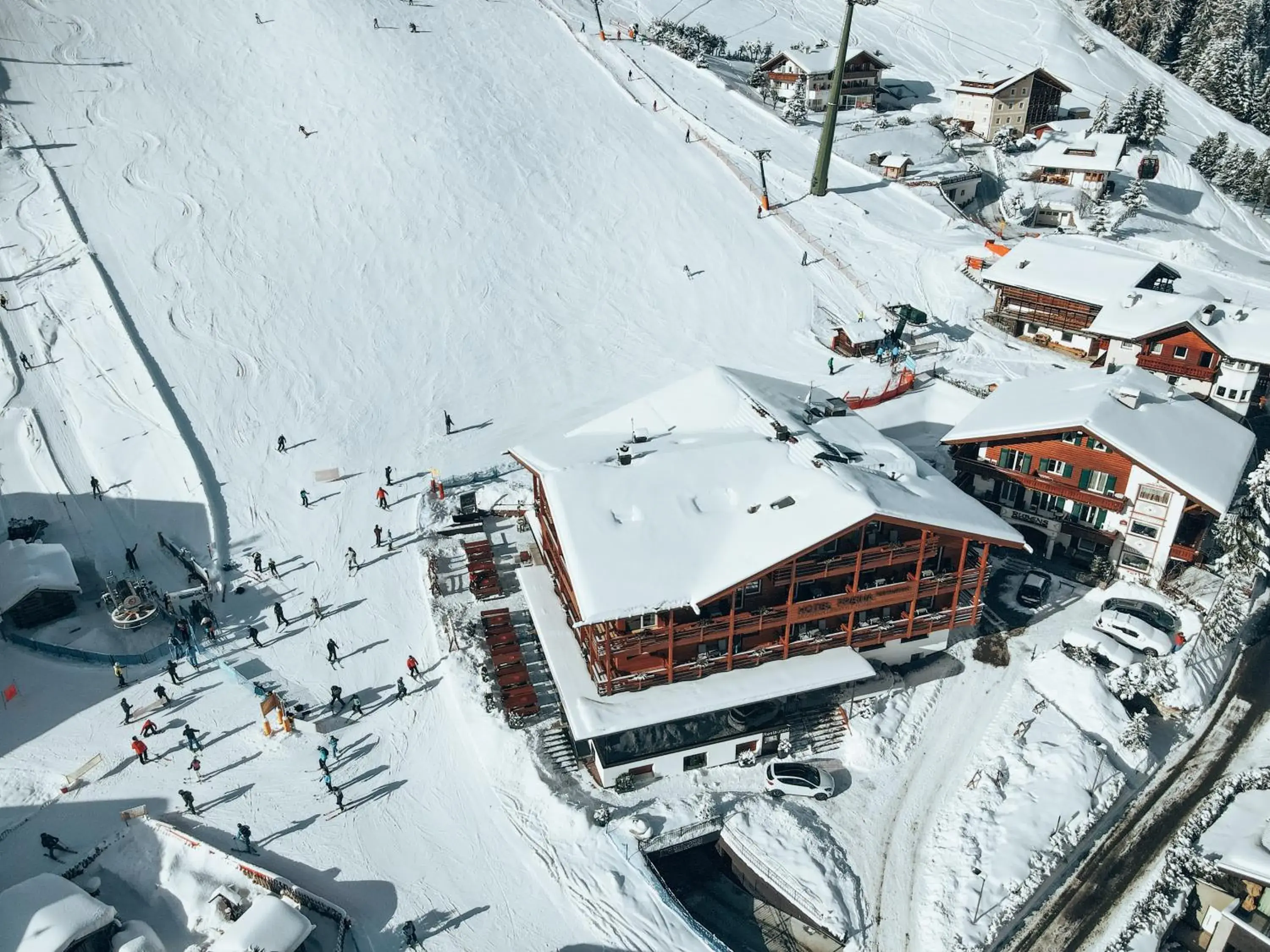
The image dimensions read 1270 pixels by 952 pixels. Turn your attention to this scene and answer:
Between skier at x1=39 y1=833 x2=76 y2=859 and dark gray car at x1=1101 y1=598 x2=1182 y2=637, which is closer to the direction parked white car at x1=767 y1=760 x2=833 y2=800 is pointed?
the dark gray car

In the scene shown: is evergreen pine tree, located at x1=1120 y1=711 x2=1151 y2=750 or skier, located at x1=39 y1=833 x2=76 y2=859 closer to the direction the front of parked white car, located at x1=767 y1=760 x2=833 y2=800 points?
the evergreen pine tree

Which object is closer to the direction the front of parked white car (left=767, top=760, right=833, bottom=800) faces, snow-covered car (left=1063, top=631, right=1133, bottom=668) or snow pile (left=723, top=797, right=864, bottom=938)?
the snow-covered car

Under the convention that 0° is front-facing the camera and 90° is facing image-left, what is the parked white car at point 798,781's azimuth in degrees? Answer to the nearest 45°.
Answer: approximately 270°

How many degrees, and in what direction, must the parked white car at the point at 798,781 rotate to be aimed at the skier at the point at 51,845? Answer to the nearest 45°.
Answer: approximately 180°

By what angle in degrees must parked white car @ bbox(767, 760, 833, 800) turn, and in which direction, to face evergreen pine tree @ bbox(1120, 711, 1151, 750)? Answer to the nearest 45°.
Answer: approximately 45° to its left

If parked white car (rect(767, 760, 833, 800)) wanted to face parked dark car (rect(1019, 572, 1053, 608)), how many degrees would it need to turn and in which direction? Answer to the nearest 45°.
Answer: approximately 45° to its left

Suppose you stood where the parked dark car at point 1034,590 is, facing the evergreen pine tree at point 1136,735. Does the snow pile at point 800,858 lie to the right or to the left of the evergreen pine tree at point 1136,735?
right

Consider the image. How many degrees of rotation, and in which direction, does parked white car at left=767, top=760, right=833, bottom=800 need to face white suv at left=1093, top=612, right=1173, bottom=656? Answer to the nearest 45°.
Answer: approximately 45° to its left
